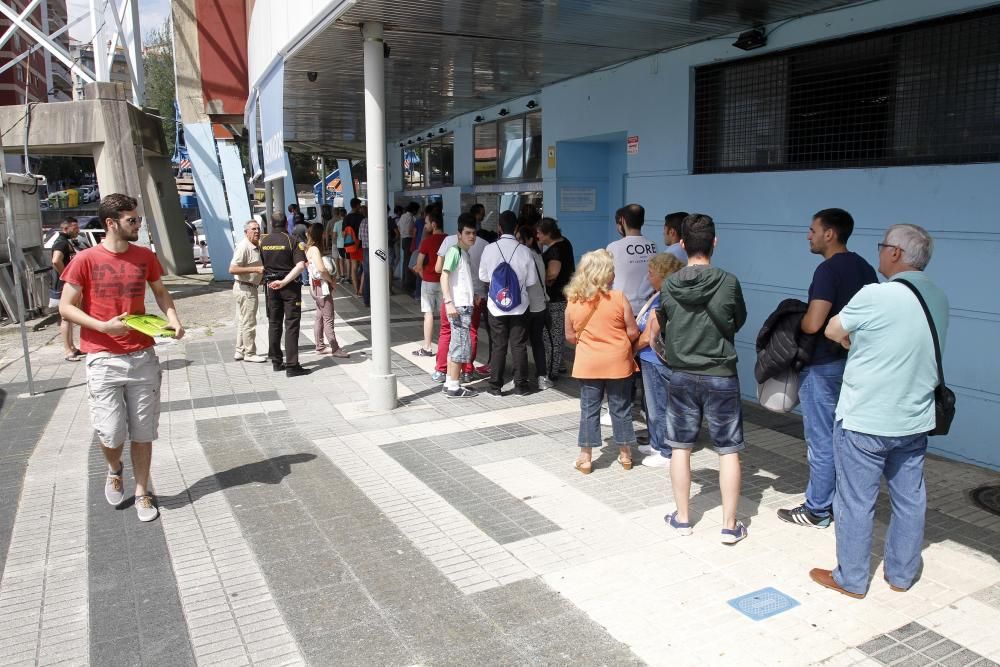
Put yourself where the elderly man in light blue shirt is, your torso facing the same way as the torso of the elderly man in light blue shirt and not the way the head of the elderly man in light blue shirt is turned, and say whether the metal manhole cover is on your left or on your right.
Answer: on your right

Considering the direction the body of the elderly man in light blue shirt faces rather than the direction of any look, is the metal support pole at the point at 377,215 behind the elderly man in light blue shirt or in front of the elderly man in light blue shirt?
in front

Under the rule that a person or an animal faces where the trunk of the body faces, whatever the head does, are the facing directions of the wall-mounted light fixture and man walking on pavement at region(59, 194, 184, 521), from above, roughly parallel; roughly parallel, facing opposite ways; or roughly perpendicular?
roughly perpendicular

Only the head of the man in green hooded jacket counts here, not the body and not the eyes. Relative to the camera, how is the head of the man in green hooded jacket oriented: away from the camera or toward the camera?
away from the camera

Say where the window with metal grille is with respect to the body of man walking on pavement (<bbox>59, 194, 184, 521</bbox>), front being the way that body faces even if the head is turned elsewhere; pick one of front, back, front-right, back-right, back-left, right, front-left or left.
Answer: left

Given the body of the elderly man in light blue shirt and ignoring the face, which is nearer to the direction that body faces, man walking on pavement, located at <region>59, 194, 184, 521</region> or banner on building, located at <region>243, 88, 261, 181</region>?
the banner on building

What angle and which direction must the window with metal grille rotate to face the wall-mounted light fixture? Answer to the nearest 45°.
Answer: approximately 90° to its right

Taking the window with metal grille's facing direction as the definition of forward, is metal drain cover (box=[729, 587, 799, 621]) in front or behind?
in front

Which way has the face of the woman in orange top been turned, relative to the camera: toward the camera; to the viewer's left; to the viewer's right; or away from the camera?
away from the camera

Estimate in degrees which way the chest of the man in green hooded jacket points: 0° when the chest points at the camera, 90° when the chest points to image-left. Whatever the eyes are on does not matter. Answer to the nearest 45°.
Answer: approximately 180°

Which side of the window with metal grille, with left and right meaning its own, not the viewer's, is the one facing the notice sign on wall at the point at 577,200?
right

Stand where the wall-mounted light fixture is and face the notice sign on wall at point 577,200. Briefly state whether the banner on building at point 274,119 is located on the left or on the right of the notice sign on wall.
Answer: left

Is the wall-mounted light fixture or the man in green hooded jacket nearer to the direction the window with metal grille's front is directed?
the man in green hooded jacket

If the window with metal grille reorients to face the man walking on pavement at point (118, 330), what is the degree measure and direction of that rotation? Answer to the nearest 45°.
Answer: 0° — it already faces them
